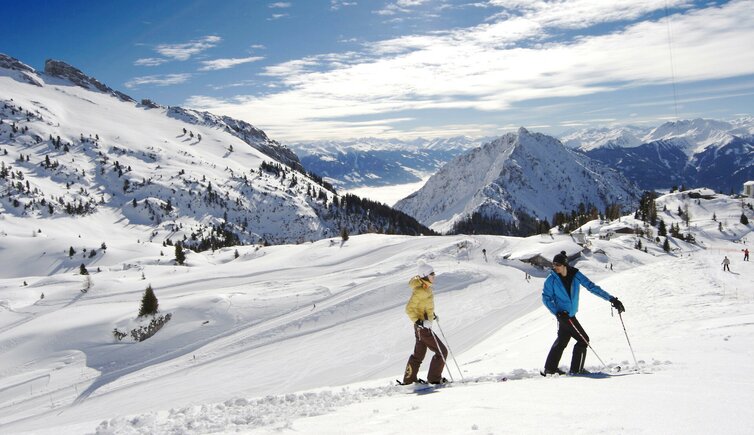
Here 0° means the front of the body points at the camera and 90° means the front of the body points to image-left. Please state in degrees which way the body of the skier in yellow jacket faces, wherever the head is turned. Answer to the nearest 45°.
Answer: approximately 270°

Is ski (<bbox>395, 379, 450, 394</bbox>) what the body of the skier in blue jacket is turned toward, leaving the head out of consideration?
no

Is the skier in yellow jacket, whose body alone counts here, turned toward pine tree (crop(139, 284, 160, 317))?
no

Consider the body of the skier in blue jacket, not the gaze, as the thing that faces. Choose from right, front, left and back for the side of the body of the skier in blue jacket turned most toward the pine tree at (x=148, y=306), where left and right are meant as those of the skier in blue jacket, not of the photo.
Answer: back

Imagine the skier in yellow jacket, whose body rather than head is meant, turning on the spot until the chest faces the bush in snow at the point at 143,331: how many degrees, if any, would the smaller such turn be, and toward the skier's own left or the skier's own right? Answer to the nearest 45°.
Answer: approximately 135° to the skier's own left

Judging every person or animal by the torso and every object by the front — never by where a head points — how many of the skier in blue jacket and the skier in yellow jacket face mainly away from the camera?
0

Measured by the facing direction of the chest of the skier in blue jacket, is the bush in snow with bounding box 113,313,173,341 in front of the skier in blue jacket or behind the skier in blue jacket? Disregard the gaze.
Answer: behind

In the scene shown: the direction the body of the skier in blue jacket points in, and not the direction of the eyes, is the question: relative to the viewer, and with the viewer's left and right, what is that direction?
facing the viewer and to the right of the viewer

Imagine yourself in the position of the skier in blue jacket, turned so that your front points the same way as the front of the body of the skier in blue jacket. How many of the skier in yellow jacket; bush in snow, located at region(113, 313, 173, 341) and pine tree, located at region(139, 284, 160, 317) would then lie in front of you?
0
